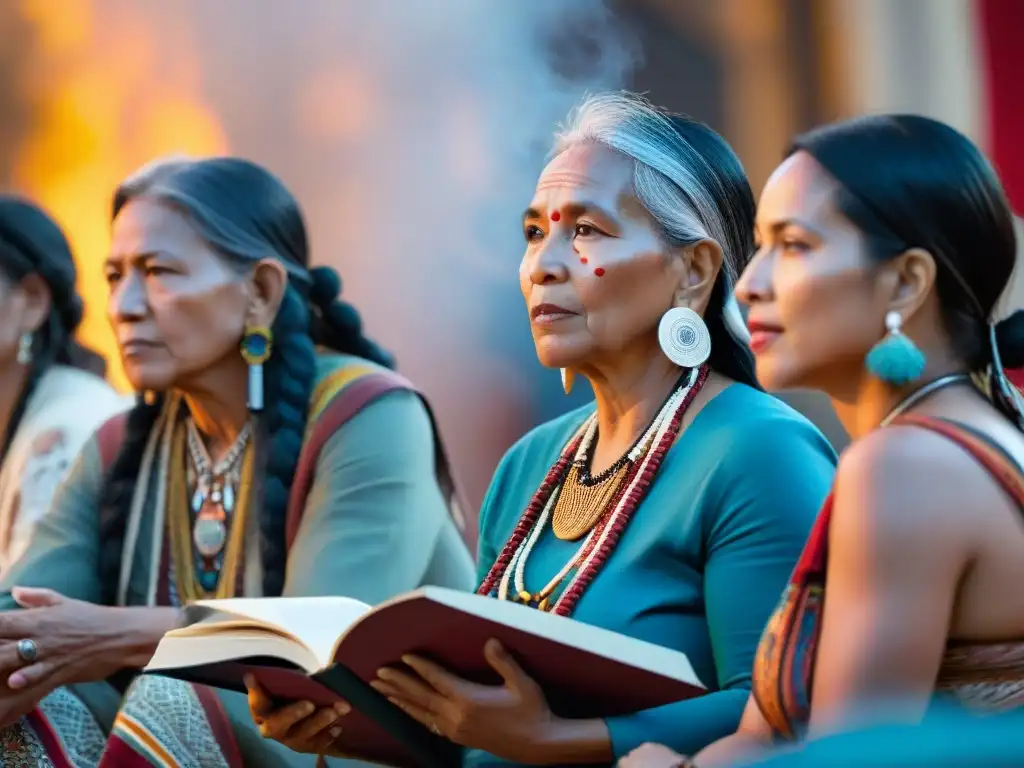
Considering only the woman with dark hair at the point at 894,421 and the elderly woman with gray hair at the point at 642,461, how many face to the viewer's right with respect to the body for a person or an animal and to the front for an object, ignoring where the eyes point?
0

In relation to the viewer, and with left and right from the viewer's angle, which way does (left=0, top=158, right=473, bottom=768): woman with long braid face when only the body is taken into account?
facing the viewer and to the left of the viewer

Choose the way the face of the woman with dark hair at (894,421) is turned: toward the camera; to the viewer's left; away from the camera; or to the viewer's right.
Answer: to the viewer's left

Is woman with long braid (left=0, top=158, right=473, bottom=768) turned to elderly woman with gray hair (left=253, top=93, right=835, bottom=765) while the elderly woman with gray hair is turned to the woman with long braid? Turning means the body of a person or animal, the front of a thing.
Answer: no

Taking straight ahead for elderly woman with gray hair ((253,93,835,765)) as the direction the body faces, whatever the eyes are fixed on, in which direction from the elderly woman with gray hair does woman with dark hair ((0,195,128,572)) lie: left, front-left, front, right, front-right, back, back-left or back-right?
right

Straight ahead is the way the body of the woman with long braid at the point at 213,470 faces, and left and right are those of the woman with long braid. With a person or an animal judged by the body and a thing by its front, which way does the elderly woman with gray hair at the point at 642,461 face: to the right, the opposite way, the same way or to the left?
the same way

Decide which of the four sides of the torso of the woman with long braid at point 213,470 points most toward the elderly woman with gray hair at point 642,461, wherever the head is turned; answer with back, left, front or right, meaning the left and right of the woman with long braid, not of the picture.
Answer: left

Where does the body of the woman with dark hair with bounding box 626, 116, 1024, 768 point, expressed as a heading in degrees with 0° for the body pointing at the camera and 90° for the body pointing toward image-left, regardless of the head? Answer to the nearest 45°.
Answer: approximately 90°

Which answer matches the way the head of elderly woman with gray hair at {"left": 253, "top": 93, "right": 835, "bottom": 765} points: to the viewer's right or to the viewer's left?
to the viewer's left

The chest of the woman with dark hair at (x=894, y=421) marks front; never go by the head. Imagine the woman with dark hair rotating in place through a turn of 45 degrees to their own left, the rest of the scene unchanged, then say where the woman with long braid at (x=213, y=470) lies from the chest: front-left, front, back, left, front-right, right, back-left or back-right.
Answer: right

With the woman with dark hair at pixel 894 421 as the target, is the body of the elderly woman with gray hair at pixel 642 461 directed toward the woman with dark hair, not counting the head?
no
